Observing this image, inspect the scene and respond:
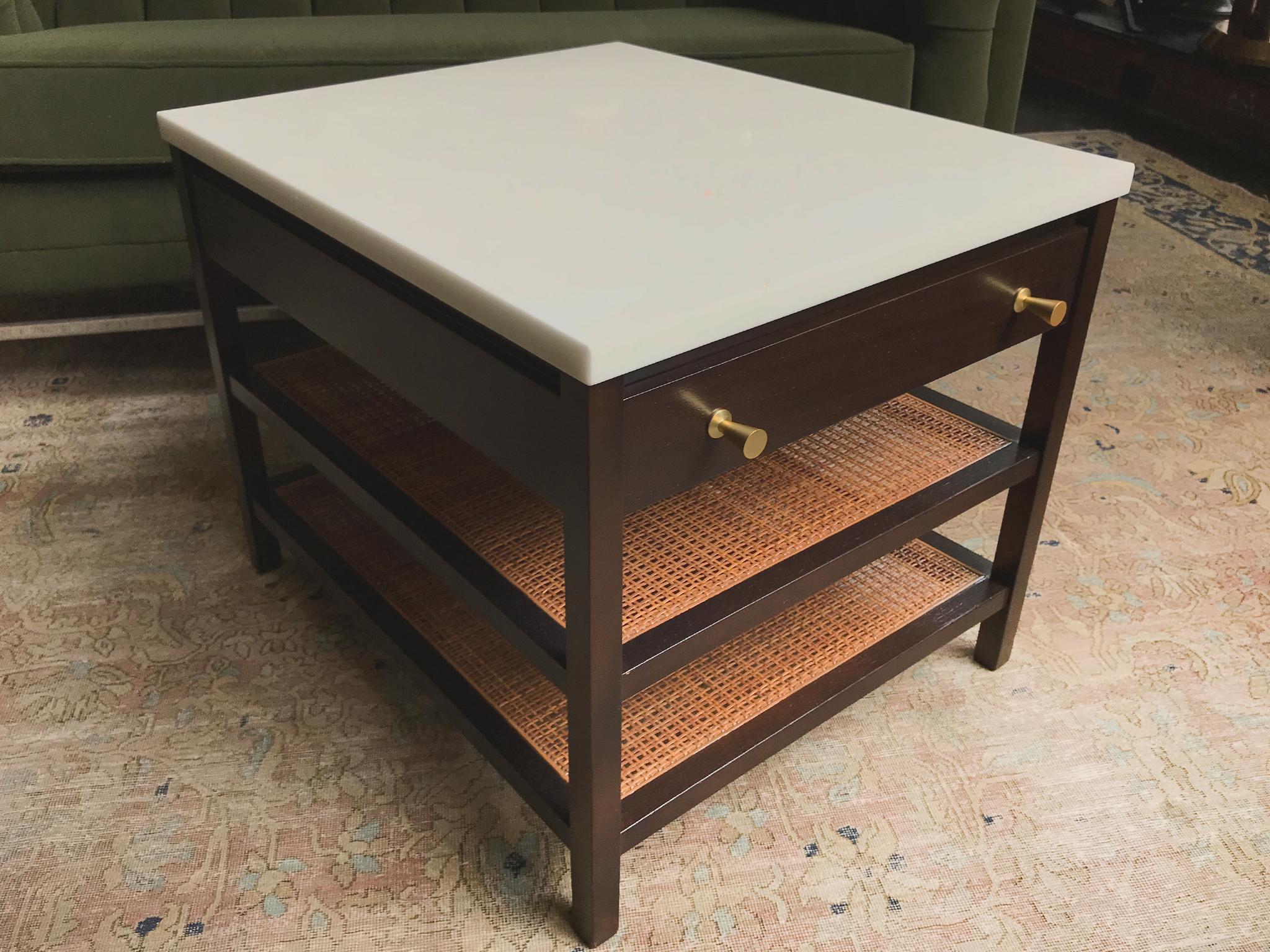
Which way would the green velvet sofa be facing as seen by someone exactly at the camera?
facing the viewer
